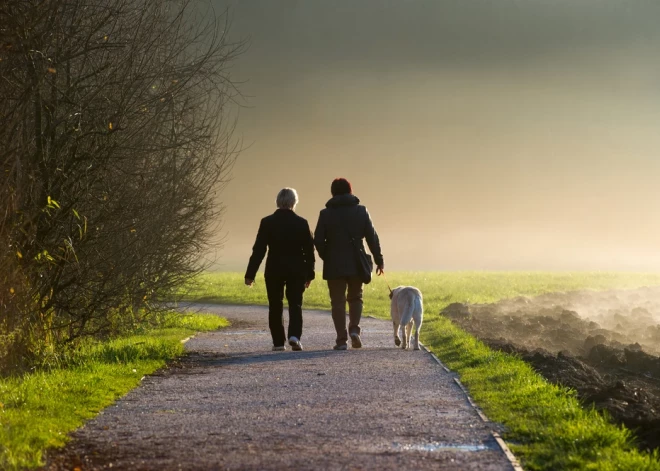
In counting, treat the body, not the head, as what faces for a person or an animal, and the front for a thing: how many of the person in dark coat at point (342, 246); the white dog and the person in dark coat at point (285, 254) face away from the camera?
3

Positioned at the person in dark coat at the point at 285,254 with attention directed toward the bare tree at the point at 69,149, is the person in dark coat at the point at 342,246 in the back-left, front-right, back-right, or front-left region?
back-left

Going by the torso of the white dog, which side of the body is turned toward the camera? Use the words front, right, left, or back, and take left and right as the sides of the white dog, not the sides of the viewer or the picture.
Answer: back

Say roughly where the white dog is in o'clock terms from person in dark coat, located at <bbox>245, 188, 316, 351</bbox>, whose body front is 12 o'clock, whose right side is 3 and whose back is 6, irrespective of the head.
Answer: The white dog is roughly at 3 o'clock from the person in dark coat.

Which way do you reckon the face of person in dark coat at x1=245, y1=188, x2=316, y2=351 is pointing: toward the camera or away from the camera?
away from the camera

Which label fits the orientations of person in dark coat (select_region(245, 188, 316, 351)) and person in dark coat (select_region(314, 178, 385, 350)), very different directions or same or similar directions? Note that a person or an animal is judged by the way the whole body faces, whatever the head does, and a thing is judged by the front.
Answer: same or similar directions

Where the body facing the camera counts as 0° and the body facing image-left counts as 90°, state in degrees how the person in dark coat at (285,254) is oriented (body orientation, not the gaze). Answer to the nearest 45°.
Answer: approximately 180°

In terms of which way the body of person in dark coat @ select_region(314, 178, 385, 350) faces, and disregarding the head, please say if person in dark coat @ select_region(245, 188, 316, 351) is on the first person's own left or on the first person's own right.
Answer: on the first person's own left

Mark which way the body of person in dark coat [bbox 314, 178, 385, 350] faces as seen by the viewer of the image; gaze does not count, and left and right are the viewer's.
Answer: facing away from the viewer

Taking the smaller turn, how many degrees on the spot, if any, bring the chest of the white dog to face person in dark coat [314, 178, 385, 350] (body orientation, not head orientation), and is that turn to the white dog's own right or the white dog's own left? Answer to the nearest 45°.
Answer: approximately 90° to the white dog's own left

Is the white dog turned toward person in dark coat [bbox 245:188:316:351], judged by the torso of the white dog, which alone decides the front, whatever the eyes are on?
no

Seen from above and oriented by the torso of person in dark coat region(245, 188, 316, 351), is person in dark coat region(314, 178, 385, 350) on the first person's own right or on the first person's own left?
on the first person's own right

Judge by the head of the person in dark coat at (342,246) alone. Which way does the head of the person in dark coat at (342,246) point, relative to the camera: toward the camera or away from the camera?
away from the camera

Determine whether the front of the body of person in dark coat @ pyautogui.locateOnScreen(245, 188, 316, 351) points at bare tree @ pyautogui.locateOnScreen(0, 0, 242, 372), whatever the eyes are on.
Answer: no
